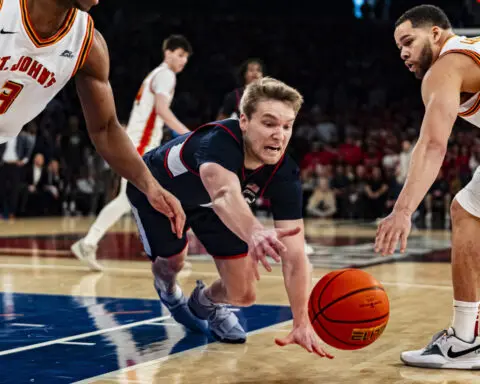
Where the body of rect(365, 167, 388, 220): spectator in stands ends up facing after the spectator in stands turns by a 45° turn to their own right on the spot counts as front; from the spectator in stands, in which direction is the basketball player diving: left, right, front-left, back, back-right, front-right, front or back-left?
front-left

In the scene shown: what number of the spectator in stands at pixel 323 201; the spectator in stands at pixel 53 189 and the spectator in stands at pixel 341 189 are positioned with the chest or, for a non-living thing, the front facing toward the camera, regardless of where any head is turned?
3

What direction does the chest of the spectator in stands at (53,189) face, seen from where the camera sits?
toward the camera

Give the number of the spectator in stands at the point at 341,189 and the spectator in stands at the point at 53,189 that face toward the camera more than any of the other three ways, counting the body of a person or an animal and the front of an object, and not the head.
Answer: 2

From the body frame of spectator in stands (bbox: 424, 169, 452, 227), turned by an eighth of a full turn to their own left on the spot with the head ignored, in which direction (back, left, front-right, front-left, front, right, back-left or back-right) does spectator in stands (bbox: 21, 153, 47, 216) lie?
back-right

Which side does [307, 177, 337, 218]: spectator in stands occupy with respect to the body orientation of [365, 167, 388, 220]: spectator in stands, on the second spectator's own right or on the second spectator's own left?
on the second spectator's own right

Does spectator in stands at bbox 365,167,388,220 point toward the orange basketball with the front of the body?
yes

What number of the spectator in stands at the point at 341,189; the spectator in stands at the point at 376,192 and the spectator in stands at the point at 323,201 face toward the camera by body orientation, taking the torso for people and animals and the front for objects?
3

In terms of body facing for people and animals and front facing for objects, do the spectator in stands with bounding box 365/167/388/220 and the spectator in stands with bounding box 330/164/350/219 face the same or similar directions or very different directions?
same or similar directions

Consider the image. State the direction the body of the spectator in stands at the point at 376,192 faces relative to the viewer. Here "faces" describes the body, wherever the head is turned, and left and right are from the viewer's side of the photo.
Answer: facing the viewer

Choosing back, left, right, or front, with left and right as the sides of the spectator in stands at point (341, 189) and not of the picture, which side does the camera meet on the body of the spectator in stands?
front

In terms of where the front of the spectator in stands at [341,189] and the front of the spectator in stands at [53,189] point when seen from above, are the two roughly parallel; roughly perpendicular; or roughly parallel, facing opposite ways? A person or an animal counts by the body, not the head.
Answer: roughly parallel
